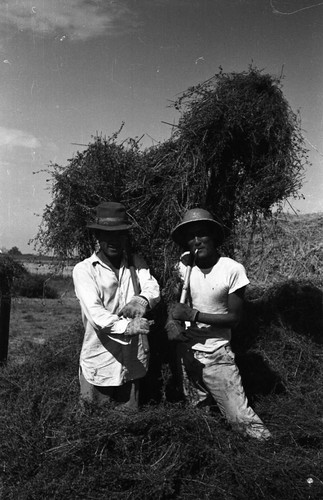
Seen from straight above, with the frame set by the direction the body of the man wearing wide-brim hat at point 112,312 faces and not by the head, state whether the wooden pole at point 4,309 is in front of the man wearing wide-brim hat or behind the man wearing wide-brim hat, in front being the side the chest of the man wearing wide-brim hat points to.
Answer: behind

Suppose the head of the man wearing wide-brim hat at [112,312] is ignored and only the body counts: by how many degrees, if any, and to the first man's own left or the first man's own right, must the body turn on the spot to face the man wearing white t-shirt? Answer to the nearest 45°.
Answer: approximately 90° to the first man's own left

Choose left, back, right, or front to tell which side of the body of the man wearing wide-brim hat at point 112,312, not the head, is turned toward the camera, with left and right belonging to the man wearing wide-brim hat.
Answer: front

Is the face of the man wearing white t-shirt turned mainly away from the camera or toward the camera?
toward the camera

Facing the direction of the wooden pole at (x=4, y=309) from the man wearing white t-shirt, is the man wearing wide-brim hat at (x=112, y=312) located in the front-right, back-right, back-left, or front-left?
front-left
